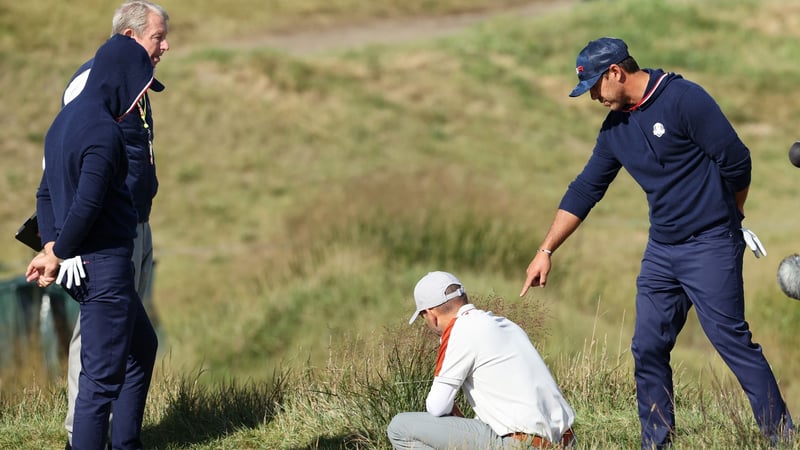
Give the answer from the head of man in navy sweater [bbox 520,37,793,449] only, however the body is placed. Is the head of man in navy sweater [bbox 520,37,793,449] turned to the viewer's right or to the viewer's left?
to the viewer's left

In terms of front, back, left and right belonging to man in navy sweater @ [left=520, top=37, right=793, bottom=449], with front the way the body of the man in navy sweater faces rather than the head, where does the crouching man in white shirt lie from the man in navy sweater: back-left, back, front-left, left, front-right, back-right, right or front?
front

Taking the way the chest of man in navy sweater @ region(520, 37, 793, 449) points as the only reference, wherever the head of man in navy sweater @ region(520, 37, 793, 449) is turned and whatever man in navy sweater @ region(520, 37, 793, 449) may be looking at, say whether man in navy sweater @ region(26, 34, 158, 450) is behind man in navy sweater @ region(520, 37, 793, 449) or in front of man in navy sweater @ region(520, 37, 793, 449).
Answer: in front

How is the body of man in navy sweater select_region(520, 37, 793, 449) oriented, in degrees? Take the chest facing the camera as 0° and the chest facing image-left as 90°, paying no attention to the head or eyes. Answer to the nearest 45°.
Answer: approximately 45°
